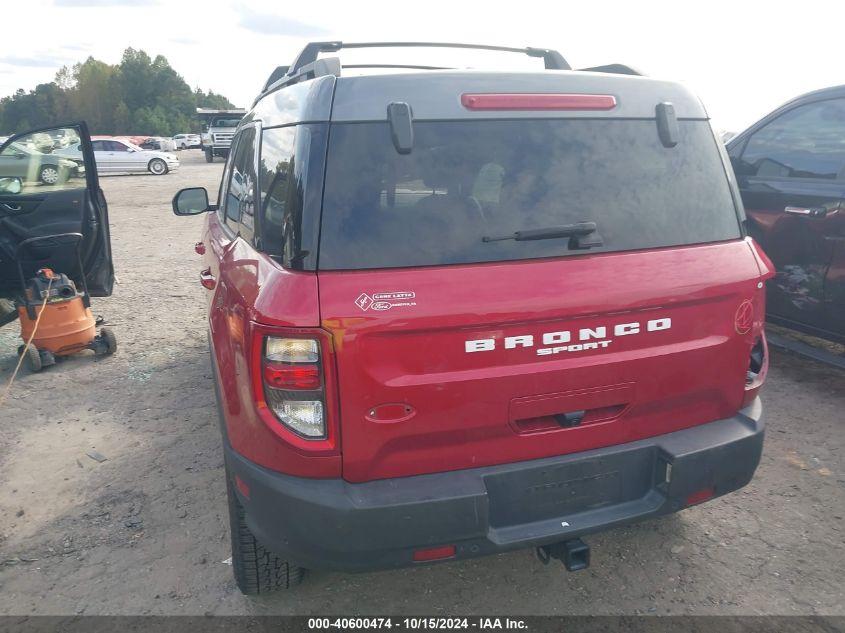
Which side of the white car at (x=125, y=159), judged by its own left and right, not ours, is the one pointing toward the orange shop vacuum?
right

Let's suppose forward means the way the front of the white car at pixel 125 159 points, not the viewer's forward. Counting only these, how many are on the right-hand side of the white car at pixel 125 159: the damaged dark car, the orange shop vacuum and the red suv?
3

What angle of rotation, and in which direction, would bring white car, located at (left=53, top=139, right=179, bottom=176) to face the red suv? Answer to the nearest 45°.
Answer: approximately 90° to its right

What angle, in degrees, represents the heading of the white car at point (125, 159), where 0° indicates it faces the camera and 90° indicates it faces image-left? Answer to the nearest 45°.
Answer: approximately 270°

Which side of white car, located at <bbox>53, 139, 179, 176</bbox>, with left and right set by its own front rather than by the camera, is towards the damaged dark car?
right
